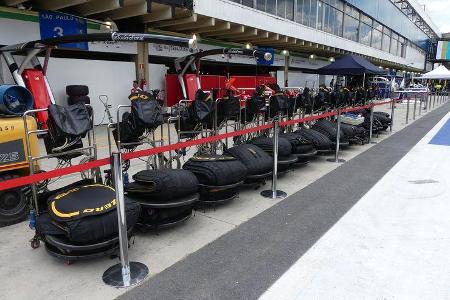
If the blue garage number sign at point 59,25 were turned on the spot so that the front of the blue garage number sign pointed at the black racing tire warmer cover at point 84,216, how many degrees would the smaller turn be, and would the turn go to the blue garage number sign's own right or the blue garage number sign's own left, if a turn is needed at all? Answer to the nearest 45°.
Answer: approximately 45° to the blue garage number sign's own right

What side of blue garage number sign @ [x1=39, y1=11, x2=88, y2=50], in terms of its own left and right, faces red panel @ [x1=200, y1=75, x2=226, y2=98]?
left

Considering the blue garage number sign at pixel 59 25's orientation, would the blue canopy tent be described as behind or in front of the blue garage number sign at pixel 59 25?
in front

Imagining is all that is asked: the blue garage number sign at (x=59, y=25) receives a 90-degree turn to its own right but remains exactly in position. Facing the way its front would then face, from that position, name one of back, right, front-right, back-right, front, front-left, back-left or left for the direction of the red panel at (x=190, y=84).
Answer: back-left

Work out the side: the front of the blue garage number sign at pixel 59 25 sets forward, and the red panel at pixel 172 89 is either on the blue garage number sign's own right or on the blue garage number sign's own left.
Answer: on the blue garage number sign's own left

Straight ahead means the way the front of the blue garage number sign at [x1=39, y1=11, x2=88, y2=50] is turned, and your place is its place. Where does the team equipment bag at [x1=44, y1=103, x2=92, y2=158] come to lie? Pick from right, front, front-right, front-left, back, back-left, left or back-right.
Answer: front-right

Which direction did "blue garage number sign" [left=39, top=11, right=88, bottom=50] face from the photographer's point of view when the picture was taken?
facing the viewer and to the right of the viewer

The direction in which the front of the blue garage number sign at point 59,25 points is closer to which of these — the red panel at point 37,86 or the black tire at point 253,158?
the black tire
